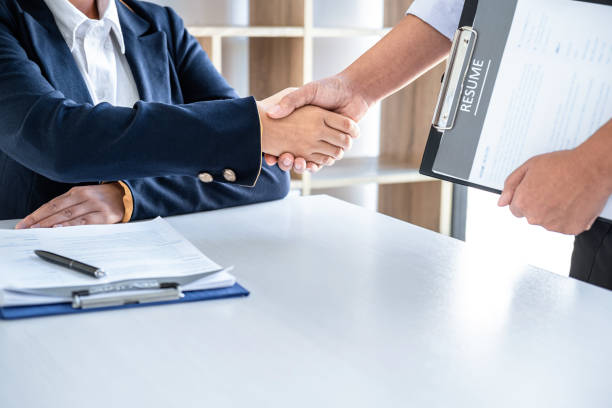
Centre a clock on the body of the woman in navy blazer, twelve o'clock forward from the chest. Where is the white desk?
The white desk is roughly at 1 o'clock from the woman in navy blazer.

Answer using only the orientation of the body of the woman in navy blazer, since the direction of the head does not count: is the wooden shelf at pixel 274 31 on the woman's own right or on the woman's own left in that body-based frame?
on the woman's own left

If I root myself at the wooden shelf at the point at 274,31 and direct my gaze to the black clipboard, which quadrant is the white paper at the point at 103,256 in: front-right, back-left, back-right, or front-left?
front-right

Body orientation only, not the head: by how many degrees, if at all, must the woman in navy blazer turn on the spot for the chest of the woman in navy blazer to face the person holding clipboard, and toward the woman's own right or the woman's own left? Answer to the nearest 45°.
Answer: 0° — they already face them

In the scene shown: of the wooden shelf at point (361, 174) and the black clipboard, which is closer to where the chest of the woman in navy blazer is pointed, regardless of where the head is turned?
the black clipboard

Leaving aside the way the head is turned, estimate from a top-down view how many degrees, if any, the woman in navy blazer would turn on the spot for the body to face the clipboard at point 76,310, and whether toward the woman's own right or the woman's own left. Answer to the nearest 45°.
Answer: approximately 45° to the woman's own right

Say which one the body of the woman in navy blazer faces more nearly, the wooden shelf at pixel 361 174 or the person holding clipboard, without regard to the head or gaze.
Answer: the person holding clipboard

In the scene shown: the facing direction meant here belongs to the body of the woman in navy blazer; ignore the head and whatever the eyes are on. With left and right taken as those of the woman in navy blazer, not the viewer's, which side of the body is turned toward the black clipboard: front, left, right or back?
front

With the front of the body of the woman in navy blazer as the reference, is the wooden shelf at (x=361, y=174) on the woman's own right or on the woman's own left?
on the woman's own left

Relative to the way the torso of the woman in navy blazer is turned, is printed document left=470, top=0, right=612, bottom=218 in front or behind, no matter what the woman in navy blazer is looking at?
in front
